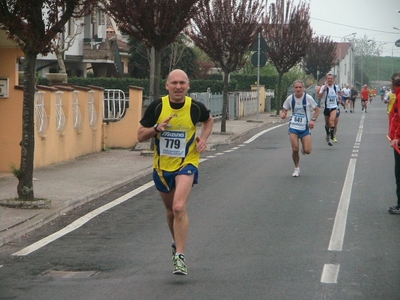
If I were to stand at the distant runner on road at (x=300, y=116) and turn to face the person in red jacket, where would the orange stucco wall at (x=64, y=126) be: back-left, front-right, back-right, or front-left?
back-right
